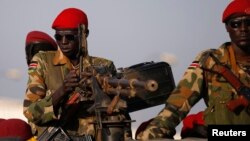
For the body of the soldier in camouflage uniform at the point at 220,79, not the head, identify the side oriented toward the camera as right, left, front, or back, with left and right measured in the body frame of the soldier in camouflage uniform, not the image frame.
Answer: front

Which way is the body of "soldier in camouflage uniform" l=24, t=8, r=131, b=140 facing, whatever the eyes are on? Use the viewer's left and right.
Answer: facing the viewer

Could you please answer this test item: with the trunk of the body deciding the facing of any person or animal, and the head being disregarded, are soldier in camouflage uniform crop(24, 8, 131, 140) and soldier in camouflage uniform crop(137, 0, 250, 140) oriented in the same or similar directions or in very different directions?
same or similar directions

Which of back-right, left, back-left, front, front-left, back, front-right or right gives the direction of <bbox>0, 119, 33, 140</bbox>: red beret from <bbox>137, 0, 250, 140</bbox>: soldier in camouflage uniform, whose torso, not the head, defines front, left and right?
right

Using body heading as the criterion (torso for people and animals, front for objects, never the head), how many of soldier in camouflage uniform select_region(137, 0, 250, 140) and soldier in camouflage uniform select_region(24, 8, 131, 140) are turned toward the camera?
2

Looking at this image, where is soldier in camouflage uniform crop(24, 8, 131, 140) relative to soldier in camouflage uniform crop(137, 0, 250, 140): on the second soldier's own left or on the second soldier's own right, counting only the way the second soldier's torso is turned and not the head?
on the second soldier's own right

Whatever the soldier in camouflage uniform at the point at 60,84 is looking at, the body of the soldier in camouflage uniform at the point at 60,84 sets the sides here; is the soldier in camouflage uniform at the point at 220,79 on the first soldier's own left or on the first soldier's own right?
on the first soldier's own left

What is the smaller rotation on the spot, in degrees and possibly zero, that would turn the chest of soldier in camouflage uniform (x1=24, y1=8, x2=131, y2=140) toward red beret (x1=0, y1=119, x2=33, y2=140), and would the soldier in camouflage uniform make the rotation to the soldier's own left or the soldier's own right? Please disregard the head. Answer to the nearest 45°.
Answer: approximately 45° to the soldier's own right
